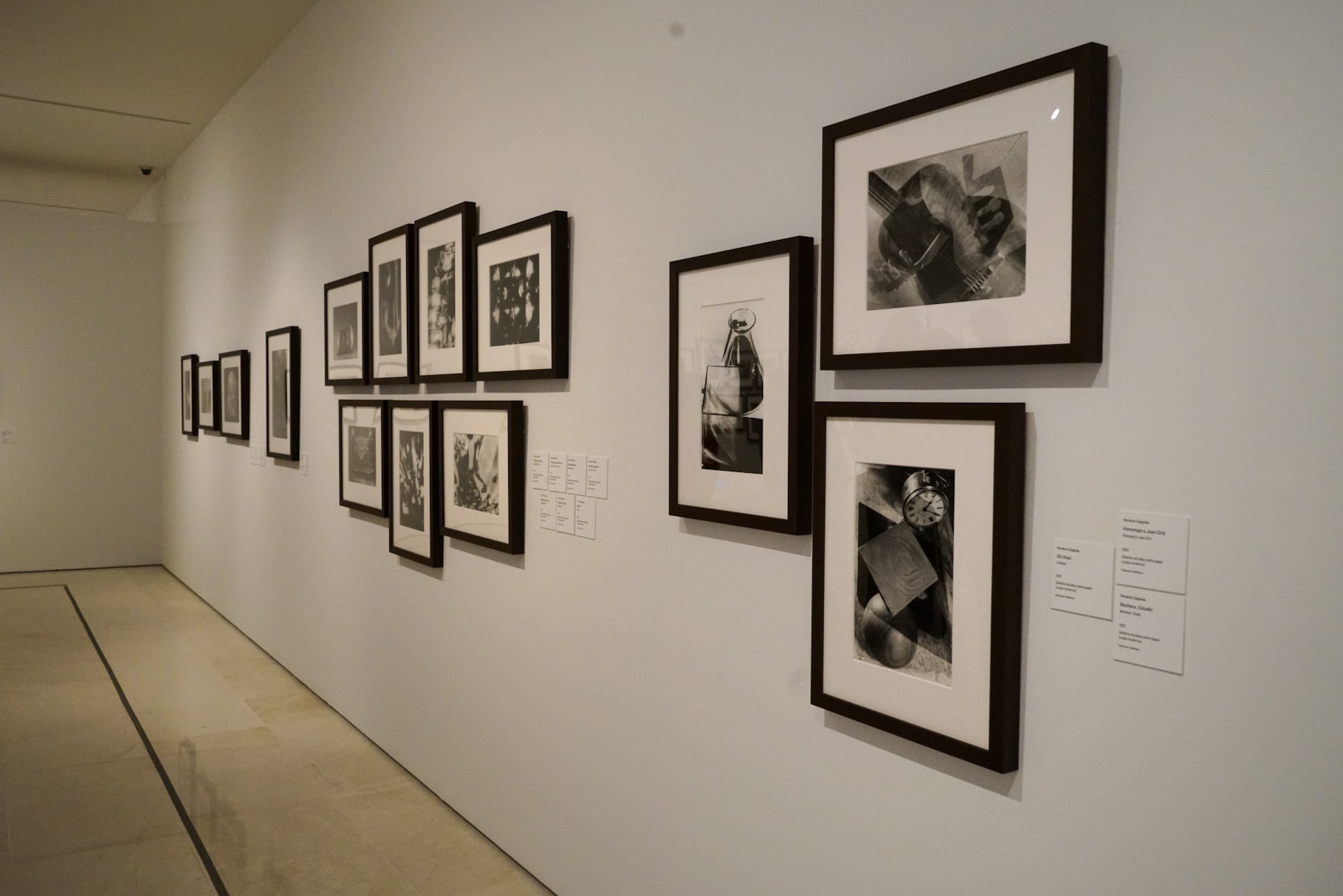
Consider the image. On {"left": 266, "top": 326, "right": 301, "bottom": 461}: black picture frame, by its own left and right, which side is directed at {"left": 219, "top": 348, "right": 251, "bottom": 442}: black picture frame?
right

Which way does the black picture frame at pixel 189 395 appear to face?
to the viewer's left

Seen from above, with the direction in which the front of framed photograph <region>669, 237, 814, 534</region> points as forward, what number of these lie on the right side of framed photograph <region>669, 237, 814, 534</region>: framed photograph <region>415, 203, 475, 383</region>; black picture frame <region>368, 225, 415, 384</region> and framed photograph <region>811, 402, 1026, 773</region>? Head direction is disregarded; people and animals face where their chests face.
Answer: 2

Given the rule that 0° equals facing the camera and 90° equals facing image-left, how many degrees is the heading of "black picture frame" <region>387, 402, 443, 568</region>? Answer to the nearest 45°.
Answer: approximately 45°

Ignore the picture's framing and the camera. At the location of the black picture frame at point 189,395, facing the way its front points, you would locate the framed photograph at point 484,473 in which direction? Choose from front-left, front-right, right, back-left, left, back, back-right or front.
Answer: left

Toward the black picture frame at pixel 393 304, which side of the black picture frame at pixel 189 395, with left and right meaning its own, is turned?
left

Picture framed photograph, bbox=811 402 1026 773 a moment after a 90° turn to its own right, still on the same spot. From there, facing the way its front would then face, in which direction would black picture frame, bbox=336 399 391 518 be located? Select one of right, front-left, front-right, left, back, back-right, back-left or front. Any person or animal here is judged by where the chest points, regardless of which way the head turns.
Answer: front

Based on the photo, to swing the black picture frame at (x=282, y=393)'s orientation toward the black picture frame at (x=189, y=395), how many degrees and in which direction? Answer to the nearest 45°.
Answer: approximately 90° to its right

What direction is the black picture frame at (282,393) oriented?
to the viewer's left

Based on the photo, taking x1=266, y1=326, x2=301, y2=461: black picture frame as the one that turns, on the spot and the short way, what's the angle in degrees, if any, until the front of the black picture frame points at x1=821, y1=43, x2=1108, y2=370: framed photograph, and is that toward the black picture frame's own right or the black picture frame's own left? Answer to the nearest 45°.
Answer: approximately 90° to the black picture frame's own left

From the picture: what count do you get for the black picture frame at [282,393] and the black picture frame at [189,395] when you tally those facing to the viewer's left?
2

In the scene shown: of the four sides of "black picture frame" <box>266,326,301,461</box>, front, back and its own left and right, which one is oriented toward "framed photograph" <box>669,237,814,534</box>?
left

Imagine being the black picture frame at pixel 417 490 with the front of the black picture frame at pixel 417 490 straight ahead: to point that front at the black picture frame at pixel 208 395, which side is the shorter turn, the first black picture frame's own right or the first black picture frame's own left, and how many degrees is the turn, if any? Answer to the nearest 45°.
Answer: approximately 135° to the first black picture frame's own right

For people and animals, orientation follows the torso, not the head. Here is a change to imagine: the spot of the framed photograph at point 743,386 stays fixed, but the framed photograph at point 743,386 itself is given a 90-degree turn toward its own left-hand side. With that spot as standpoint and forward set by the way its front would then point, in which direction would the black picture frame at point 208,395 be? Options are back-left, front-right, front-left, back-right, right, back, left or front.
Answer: back

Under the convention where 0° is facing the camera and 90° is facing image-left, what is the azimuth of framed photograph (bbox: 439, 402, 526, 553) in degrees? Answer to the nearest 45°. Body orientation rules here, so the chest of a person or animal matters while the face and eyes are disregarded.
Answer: approximately 45°
